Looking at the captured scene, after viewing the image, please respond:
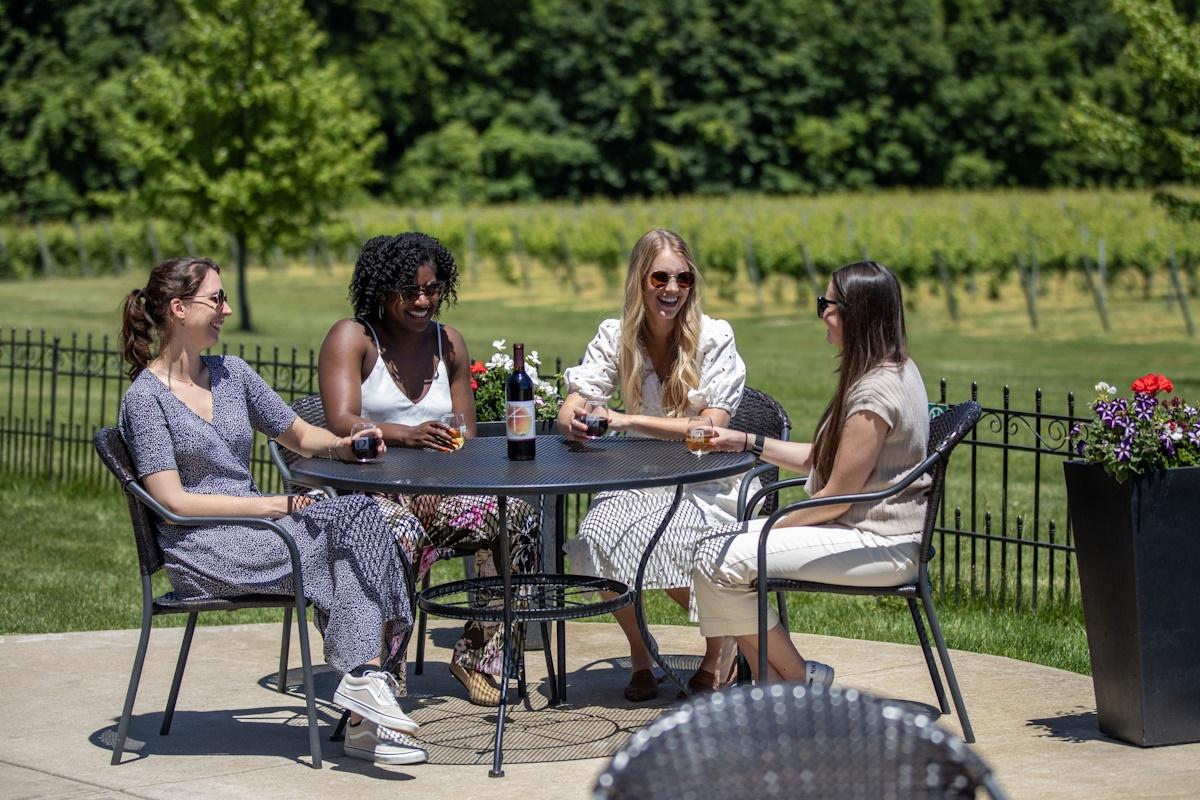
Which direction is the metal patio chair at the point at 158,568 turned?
to the viewer's right

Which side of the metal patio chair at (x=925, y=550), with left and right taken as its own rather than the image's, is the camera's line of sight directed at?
left

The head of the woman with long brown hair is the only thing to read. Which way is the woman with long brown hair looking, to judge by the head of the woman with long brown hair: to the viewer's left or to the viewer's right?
to the viewer's left

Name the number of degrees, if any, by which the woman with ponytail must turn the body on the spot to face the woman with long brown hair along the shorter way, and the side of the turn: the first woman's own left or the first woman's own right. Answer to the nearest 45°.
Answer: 0° — they already face them

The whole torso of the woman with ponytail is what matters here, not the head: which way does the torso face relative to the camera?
to the viewer's right

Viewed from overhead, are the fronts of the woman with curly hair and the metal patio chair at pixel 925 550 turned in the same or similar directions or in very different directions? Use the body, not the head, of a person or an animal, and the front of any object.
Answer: very different directions

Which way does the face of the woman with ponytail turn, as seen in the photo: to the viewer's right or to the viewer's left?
to the viewer's right

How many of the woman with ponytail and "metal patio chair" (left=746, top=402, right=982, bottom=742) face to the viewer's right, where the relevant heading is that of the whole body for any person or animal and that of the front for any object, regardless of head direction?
1

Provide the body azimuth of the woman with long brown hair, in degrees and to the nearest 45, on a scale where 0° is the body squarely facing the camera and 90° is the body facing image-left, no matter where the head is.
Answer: approximately 90°
